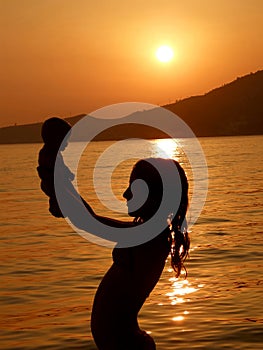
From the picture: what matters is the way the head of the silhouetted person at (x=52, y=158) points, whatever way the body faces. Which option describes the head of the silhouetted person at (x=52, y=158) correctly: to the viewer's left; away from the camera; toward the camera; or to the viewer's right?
to the viewer's right

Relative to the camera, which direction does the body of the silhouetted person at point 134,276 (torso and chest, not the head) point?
to the viewer's left

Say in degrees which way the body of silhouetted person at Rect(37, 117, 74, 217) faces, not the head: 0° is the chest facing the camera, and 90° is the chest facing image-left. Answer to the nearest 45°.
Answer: approximately 270°

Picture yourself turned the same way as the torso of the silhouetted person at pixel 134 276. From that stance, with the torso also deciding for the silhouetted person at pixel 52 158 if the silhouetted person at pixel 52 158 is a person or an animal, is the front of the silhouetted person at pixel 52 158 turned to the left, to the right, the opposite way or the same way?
the opposite way

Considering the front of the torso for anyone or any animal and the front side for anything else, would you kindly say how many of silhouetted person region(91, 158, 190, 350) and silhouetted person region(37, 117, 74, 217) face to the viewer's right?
1
